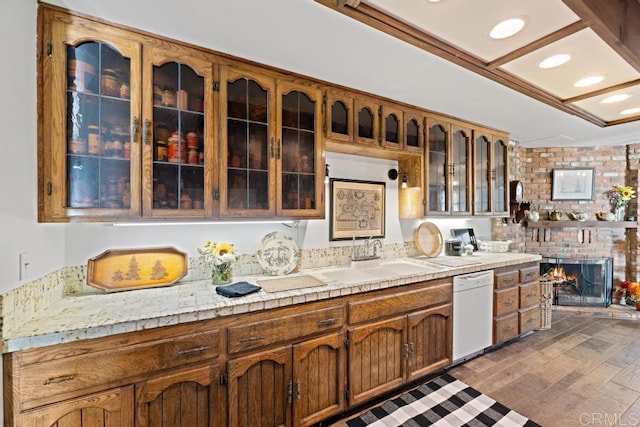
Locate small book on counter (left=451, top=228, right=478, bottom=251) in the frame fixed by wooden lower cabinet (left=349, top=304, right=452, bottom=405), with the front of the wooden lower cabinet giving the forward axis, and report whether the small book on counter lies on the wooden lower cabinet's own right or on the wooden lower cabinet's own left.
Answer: on the wooden lower cabinet's own left

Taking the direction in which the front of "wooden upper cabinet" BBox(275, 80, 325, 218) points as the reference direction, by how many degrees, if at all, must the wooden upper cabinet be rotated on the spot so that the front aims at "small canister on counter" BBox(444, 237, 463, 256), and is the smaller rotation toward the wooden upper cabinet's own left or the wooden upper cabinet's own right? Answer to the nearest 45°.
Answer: approximately 90° to the wooden upper cabinet's own left

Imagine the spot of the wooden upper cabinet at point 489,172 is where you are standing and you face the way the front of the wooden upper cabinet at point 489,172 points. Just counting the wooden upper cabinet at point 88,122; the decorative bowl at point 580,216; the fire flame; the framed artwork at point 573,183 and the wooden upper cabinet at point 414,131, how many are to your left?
3

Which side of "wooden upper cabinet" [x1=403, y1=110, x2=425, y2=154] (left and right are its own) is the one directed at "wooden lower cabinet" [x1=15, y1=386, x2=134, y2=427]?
right

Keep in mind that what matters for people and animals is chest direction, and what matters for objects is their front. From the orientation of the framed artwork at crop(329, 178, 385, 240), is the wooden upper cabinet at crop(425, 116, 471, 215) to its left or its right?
on its left

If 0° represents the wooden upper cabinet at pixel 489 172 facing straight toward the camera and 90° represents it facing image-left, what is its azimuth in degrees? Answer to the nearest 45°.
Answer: approximately 315°

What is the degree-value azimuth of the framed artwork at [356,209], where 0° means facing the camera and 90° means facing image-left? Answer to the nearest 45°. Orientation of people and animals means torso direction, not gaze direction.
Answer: approximately 315°

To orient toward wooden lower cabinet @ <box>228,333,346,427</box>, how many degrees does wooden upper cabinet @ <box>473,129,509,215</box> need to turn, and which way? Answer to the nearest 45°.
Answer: approximately 45° to its right

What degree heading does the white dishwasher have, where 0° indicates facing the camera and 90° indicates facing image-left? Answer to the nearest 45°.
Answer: approximately 315°

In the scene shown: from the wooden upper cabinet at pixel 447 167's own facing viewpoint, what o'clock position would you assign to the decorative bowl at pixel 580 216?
The decorative bowl is roughly at 9 o'clock from the wooden upper cabinet.

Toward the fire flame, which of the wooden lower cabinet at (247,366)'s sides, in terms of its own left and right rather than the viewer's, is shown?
left
